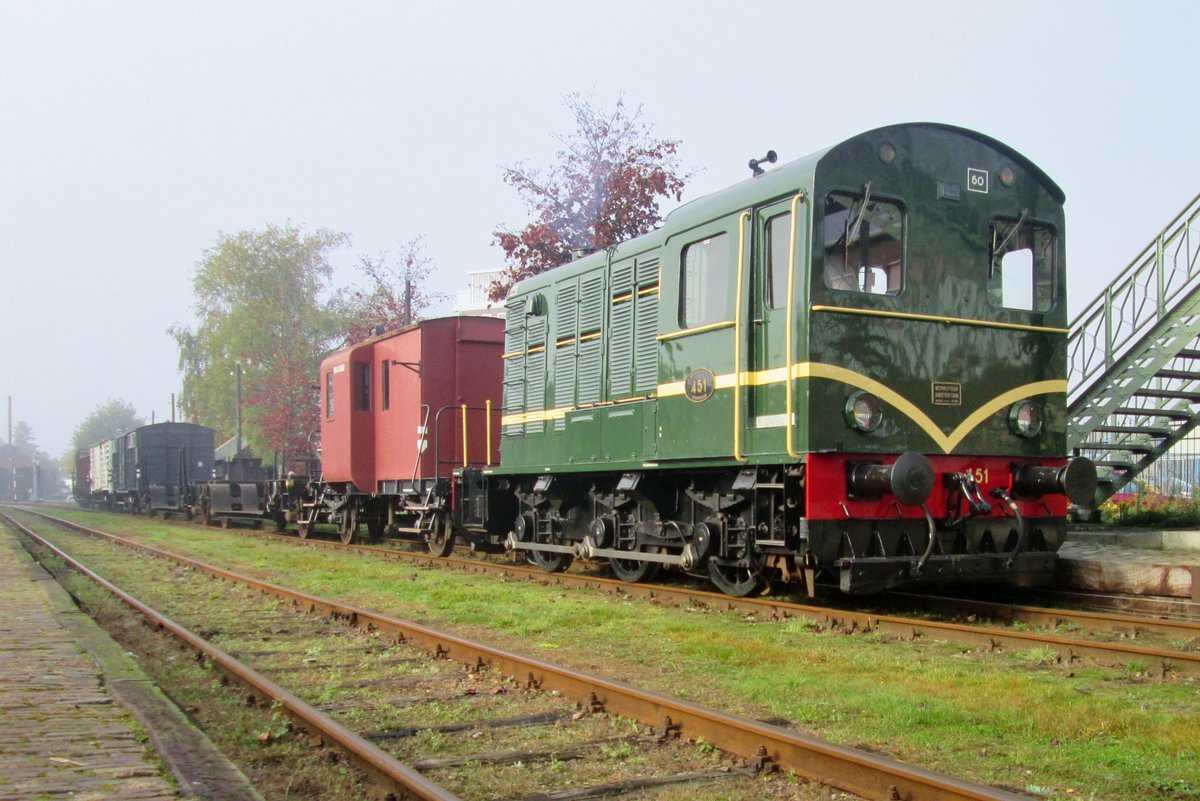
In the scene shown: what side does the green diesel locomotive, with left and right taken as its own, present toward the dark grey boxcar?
back

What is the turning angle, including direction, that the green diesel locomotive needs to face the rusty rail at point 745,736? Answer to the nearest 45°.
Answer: approximately 45° to its right

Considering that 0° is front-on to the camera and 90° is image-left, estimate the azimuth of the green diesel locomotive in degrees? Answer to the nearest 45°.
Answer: approximately 315°

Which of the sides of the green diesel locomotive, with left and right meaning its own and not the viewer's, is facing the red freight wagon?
back

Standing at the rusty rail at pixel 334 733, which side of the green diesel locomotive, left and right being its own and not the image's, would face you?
right
